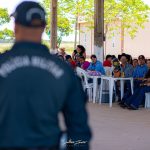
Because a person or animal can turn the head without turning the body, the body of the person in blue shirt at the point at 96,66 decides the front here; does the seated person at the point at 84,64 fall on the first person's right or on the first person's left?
on the first person's right

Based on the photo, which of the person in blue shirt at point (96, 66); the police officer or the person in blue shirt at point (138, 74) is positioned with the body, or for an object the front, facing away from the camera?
the police officer

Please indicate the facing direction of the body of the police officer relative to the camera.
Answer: away from the camera

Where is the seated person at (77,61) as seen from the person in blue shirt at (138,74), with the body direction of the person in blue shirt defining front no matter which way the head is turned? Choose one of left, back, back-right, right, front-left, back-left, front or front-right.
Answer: right

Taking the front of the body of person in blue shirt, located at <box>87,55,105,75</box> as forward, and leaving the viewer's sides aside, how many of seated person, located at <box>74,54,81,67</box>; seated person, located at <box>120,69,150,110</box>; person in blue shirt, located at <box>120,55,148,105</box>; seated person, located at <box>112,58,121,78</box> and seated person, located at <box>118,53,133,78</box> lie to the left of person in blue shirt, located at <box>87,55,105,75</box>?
4

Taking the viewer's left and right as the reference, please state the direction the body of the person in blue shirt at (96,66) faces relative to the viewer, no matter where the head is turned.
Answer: facing the viewer and to the left of the viewer

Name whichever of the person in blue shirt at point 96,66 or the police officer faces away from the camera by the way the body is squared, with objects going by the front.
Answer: the police officer

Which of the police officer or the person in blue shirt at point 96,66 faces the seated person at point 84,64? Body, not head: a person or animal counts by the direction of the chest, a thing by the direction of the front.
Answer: the police officer

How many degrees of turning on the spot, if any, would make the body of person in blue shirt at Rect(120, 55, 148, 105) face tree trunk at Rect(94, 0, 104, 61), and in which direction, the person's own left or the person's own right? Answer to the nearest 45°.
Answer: approximately 90° to the person's own right

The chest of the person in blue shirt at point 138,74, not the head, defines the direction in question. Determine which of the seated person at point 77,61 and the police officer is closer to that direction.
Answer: the police officer

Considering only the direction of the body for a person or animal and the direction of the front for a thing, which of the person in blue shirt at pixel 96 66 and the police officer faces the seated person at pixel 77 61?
the police officer
